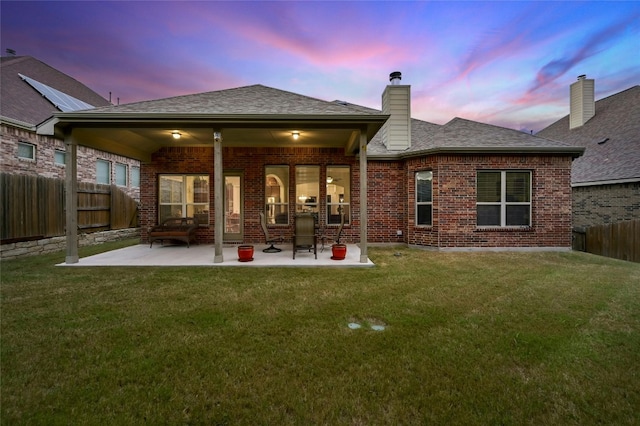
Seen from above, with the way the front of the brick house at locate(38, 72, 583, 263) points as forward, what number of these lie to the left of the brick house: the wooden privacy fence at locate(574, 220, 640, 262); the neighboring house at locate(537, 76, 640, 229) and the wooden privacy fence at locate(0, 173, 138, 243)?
1

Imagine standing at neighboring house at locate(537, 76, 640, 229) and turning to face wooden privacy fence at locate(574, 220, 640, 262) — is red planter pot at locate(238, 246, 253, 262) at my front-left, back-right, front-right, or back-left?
front-right

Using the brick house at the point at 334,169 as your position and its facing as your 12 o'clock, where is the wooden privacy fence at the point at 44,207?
The wooden privacy fence is roughly at 9 o'clock from the brick house.

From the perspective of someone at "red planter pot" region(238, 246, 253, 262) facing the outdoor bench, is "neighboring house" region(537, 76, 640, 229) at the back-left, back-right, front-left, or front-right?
back-right

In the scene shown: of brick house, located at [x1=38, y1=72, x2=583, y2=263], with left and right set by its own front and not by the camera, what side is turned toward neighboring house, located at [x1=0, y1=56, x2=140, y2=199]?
left

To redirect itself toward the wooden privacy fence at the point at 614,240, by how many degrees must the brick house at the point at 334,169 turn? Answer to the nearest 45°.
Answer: approximately 90° to its right

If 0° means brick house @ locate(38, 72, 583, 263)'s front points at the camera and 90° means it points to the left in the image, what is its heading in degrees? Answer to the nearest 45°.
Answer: approximately 180°

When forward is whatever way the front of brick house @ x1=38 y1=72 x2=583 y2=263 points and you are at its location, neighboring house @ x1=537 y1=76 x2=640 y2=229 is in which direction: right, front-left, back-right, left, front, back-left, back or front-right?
right

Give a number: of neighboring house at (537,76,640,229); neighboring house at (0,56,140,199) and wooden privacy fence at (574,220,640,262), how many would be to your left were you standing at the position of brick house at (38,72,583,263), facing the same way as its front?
1
